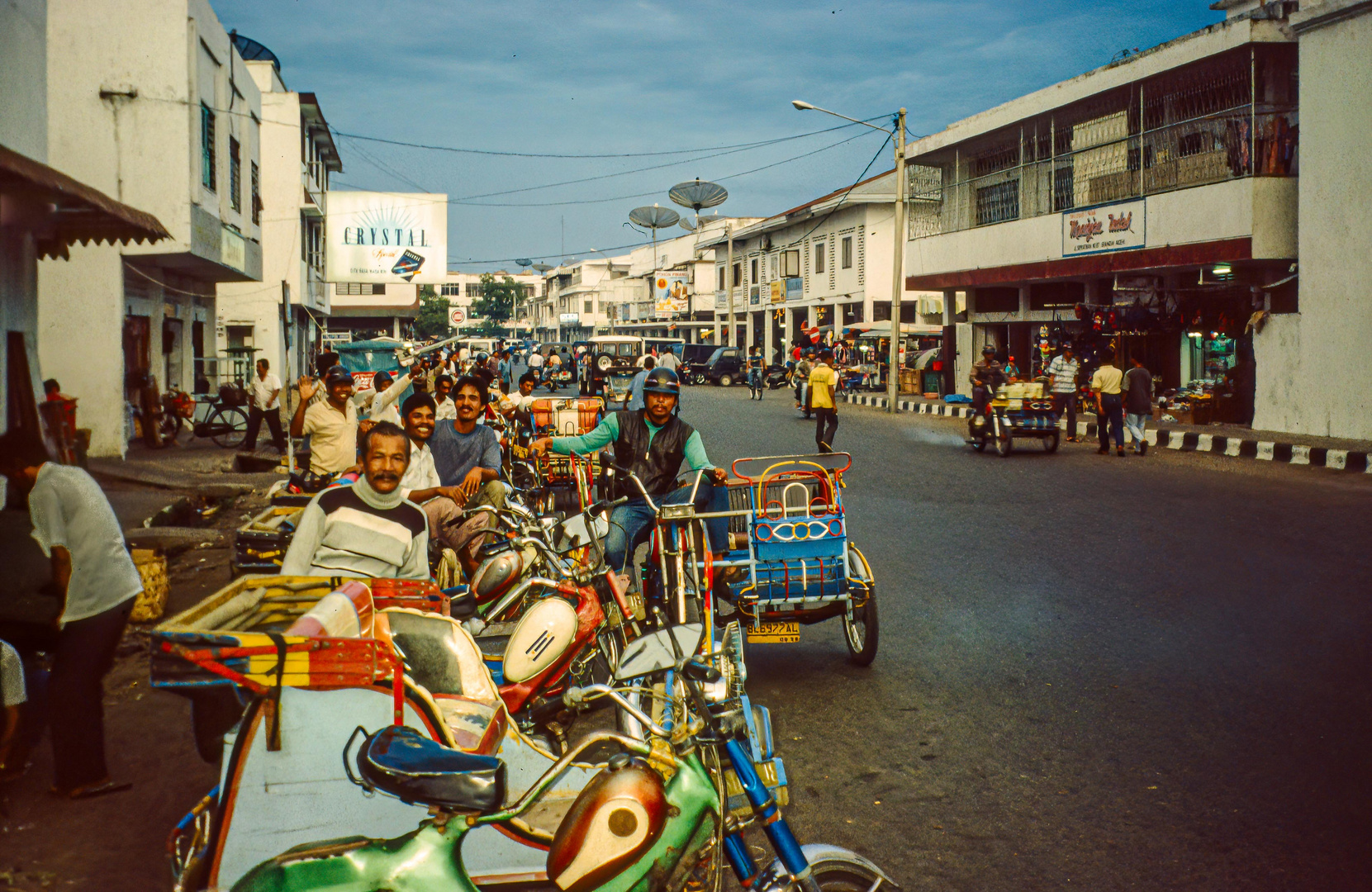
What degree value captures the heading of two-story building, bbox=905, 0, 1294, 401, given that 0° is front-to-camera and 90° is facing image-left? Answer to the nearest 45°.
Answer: approximately 45°

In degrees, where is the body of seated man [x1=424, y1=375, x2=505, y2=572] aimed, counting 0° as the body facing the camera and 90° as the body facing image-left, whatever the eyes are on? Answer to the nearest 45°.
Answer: approximately 0°

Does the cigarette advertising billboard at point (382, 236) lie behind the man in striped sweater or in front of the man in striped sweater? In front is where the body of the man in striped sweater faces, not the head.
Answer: behind
